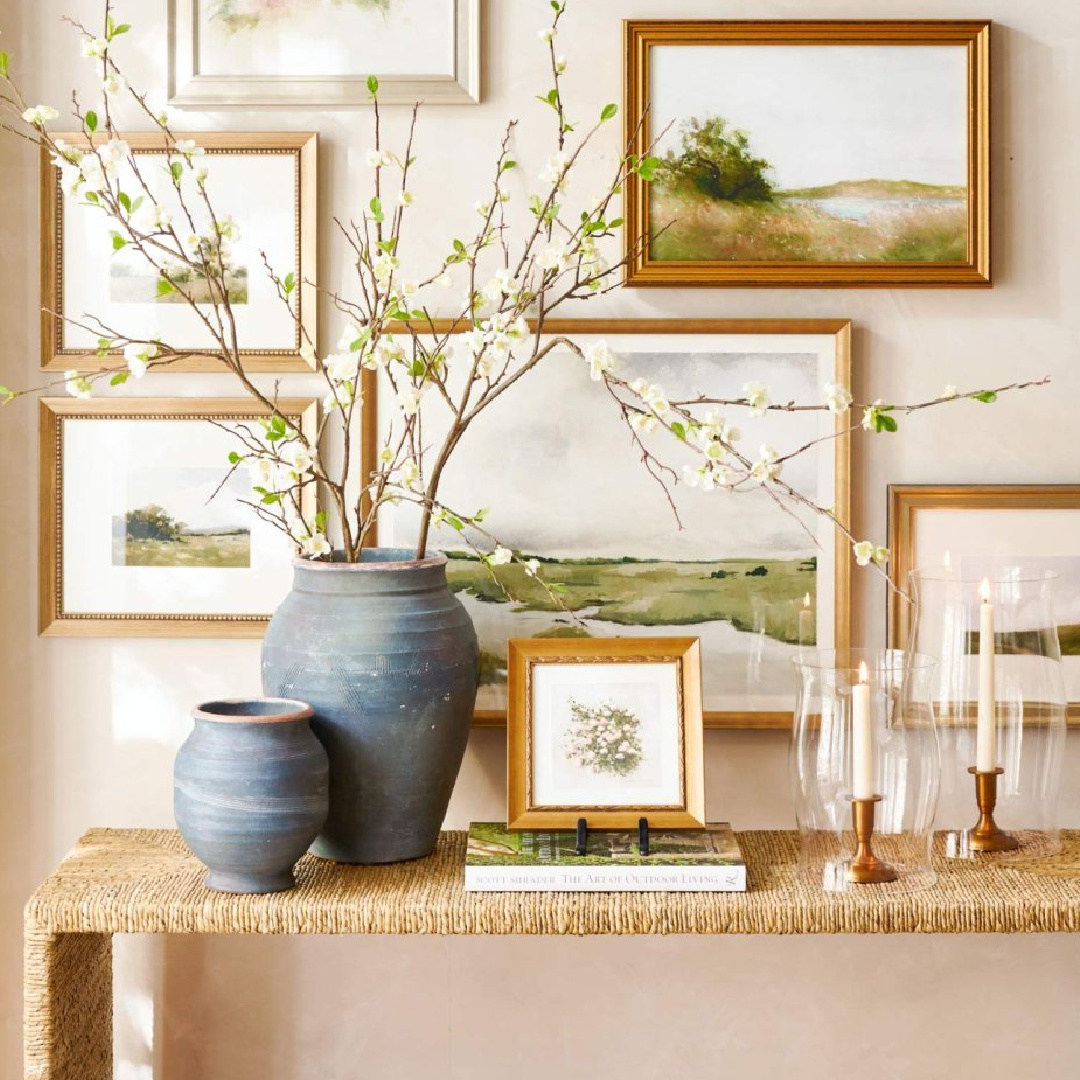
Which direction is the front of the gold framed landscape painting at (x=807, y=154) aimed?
toward the camera

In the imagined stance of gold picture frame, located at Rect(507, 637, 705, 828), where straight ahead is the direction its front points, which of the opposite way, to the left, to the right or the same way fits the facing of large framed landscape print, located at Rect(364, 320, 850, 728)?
the same way

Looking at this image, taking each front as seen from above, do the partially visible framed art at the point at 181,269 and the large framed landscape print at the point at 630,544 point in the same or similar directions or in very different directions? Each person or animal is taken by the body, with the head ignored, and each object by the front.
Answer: same or similar directions

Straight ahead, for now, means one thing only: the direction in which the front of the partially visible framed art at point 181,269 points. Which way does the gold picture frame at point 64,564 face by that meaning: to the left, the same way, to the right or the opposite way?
the same way

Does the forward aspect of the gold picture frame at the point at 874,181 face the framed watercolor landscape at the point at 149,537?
no

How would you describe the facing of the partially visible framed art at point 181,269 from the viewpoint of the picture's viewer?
facing the viewer

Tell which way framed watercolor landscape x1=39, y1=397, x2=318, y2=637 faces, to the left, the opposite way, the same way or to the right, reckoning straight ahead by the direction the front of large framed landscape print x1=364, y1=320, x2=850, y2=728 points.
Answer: the same way

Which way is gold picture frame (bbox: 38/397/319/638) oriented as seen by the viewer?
toward the camera

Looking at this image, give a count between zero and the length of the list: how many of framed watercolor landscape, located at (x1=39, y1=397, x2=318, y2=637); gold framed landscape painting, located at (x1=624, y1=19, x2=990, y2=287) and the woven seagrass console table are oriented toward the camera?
3

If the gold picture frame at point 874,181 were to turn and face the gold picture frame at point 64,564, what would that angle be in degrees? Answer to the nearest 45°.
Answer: approximately 90° to its right
